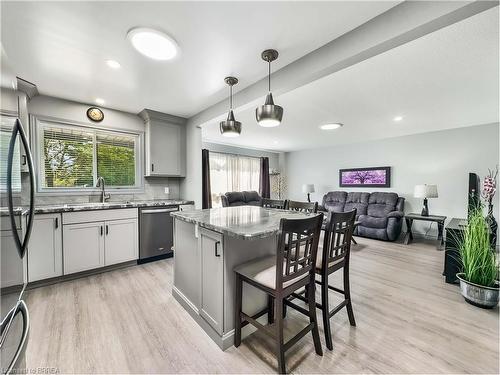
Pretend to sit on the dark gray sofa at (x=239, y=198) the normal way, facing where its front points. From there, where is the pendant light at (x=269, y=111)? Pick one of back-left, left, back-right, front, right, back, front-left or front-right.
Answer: front-right

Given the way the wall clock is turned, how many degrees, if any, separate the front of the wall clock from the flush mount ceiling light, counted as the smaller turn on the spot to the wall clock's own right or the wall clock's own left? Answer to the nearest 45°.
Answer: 0° — it already faces it

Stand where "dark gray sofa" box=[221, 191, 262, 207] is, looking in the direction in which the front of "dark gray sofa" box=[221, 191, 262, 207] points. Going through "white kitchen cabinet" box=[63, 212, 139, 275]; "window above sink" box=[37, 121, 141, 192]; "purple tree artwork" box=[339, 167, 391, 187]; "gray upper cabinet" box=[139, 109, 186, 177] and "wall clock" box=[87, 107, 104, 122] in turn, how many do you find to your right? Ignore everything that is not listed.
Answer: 4

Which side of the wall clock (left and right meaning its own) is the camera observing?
front

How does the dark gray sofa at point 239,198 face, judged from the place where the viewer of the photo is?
facing the viewer and to the right of the viewer

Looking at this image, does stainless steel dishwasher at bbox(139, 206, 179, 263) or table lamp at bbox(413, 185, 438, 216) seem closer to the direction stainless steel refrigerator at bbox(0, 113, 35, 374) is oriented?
the table lamp

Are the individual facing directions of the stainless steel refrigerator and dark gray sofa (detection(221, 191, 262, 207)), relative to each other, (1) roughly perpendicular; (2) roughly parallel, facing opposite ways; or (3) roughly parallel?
roughly perpendicular

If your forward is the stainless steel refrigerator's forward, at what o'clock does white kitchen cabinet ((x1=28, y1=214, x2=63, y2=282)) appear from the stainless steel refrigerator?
The white kitchen cabinet is roughly at 9 o'clock from the stainless steel refrigerator.

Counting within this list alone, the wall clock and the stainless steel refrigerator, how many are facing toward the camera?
1

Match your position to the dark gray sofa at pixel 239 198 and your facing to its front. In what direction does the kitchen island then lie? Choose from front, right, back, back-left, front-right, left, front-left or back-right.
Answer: front-right

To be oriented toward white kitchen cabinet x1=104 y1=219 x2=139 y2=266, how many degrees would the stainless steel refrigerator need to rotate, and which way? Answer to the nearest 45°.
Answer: approximately 45° to its left

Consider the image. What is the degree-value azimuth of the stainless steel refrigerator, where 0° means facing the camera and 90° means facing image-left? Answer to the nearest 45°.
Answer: approximately 270°

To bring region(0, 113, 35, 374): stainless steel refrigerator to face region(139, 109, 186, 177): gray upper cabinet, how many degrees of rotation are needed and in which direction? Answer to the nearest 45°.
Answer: approximately 45° to its left

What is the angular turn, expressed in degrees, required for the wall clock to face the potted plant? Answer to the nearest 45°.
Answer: approximately 45° to its left
